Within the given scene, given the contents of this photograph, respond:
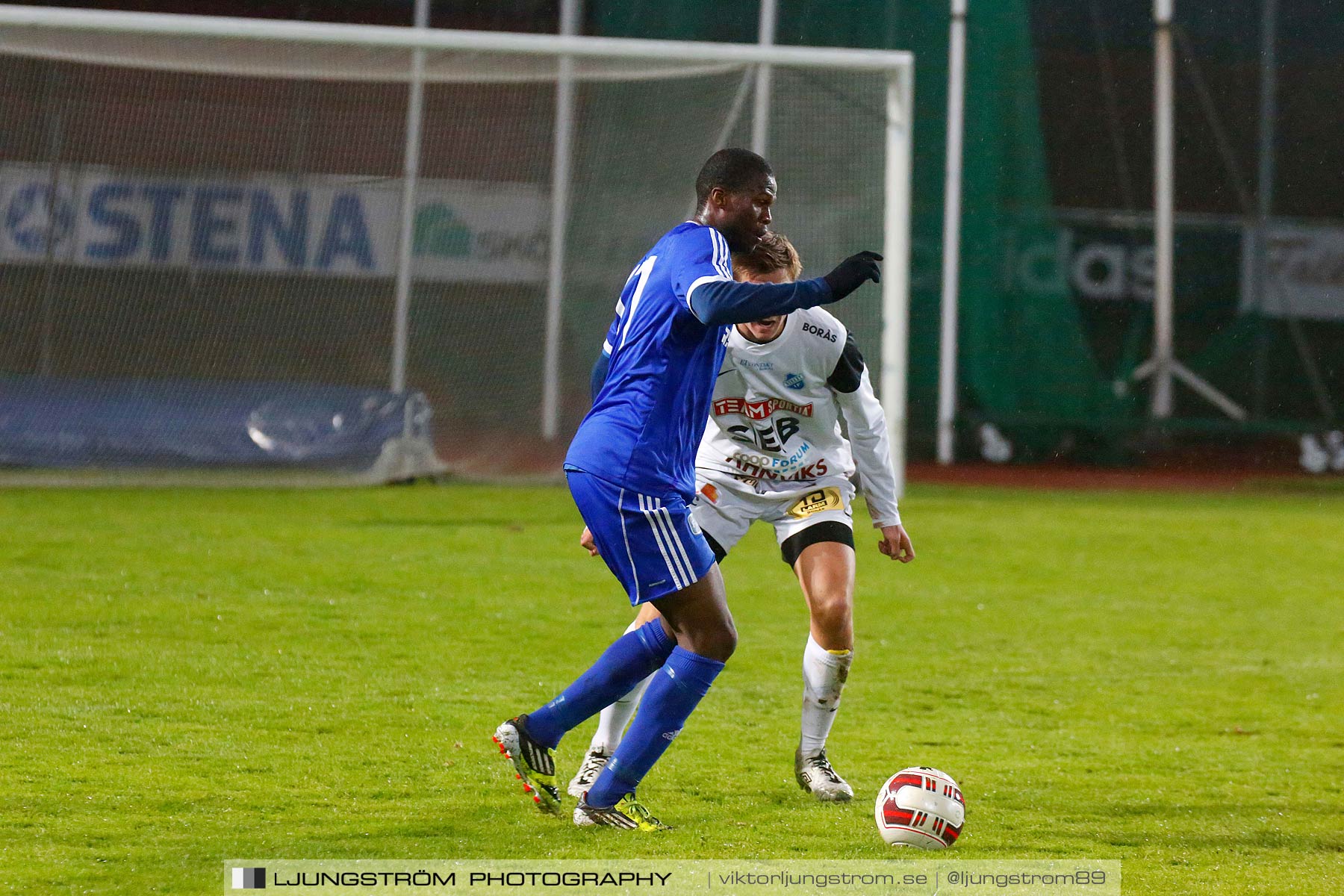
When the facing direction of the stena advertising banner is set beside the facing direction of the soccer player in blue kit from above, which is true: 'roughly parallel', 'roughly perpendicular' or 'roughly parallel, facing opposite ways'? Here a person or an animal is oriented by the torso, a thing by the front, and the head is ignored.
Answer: roughly perpendicular

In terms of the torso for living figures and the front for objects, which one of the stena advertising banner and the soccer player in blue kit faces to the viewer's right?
the soccer player in blue kit

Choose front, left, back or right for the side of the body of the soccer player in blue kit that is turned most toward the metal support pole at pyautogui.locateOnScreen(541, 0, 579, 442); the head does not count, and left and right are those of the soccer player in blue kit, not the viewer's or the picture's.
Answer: left

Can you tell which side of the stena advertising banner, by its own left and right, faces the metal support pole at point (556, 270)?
left

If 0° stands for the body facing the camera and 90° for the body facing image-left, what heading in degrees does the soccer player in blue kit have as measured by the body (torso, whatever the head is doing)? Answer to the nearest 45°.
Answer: approximately 270°

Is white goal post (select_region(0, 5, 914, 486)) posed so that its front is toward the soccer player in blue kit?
yes

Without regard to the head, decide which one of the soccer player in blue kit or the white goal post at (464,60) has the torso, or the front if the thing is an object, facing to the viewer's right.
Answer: the soccer player in blue kit

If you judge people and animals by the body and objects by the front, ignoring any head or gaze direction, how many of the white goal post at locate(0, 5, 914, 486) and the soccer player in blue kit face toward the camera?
1
